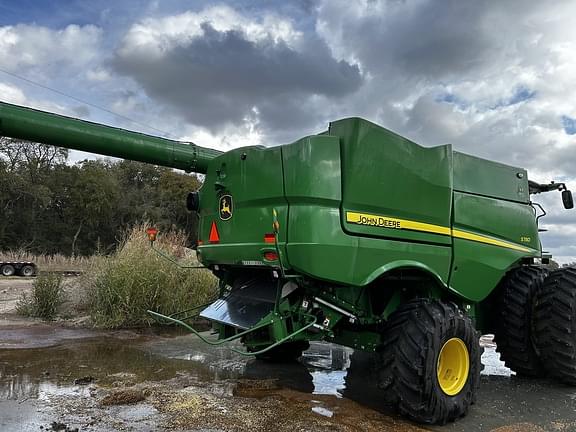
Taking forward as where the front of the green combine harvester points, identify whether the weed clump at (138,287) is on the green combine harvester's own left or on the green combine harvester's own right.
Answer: on the green combine harvester's own left

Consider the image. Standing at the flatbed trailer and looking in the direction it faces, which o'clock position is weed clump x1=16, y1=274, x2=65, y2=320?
The weed clump is roughly at 9 o'clock from the flatbed trailer.

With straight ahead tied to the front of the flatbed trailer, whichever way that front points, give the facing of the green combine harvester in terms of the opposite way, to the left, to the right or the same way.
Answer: the opposite way

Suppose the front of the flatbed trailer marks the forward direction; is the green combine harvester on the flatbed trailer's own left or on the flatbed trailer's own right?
on the flatbed trailer's own left

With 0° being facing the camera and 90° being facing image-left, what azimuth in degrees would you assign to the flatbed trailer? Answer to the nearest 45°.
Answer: approximately 90°

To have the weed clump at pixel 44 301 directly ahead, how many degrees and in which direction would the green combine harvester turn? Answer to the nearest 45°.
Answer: approximately 90° to its left

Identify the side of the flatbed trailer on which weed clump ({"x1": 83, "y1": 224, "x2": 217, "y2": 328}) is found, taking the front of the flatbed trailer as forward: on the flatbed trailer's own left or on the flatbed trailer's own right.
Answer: on the flatbed trailer's own left

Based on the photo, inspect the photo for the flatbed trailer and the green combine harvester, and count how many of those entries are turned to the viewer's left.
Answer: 1

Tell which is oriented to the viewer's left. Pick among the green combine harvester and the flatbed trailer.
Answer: the flatbed trailer

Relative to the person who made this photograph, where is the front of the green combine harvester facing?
facing away from the viewer and to the right of the viewer

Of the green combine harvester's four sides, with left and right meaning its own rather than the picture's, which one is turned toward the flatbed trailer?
left
